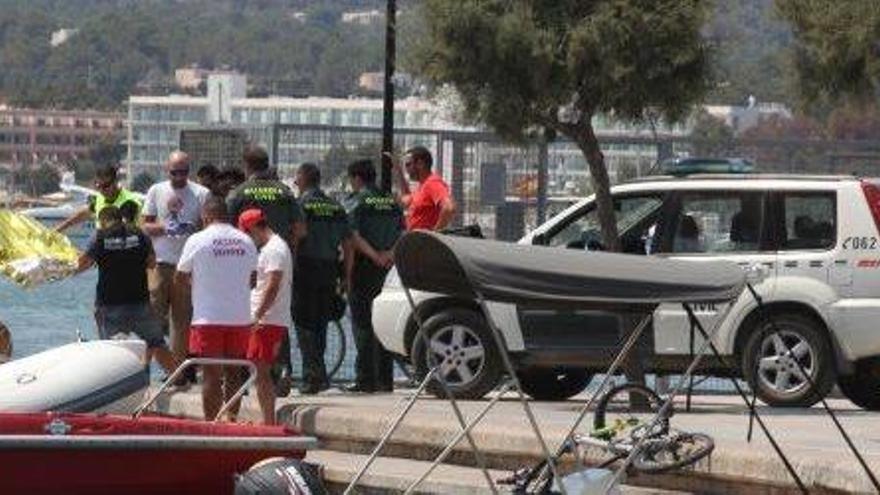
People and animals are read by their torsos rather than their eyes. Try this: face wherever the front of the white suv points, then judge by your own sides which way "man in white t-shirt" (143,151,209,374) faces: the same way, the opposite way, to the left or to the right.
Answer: to the left

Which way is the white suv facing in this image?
to the viewer's left

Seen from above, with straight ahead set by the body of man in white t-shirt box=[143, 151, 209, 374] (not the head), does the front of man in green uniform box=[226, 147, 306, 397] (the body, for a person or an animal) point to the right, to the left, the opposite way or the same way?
the opposite way

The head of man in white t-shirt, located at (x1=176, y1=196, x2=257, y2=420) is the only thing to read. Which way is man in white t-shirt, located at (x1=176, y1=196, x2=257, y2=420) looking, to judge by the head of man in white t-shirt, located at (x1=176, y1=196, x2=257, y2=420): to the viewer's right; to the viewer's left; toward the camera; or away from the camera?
away from the camera

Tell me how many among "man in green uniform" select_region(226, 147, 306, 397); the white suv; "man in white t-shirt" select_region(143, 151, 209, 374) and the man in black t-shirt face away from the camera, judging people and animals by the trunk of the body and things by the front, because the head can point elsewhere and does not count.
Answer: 2

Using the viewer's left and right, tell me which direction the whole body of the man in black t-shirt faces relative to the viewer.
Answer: facing away from the viewer

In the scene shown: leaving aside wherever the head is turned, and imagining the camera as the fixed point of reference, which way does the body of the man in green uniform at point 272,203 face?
away from the camera
